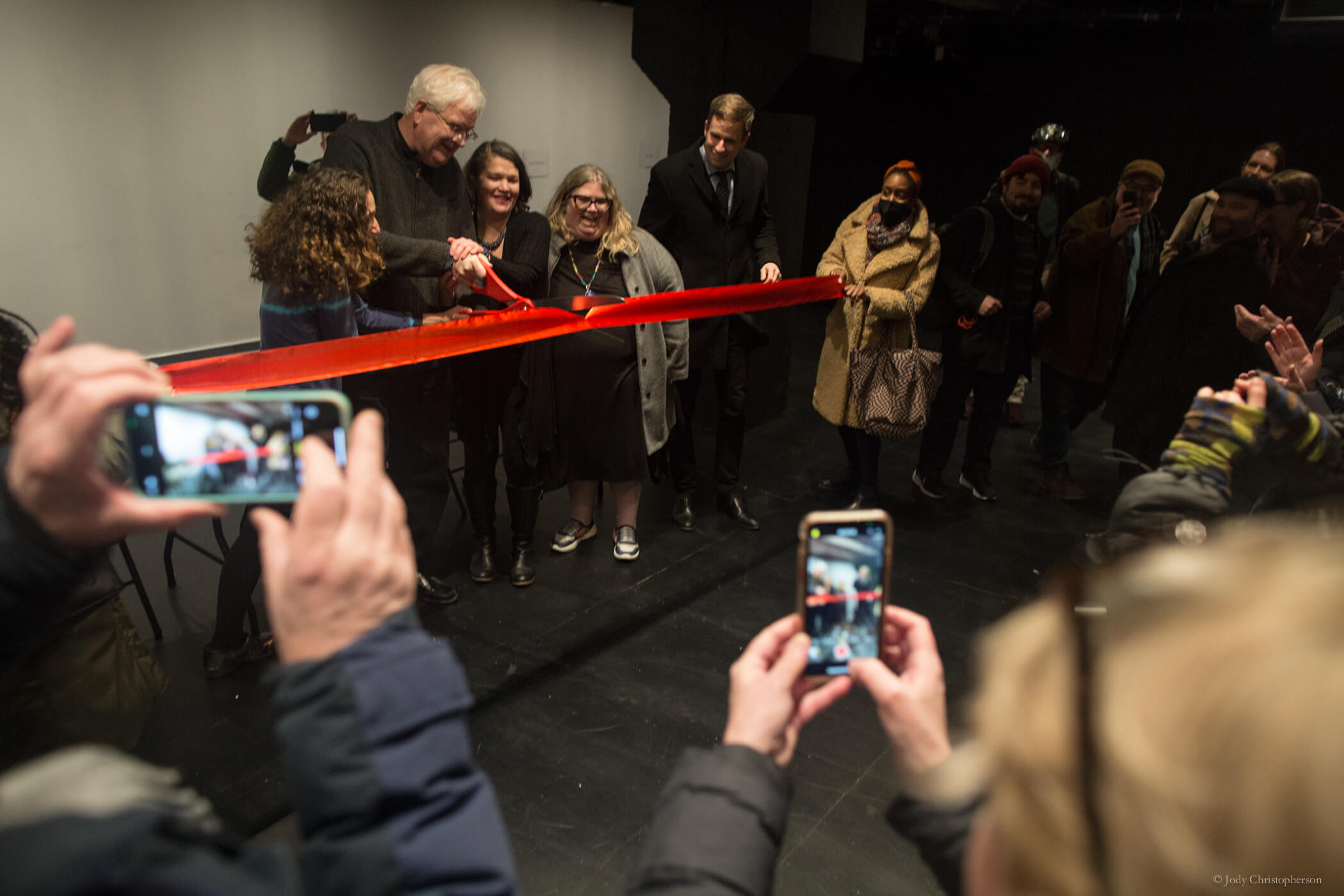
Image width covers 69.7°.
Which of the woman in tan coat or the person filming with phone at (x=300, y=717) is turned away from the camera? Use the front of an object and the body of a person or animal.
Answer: the person filming with phone

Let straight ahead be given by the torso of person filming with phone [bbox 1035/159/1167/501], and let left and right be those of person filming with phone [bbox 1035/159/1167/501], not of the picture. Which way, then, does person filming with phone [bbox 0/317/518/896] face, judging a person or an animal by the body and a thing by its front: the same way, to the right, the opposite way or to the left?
the opposite way

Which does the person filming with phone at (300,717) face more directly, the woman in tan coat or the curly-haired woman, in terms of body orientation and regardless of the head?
the curly-haired woman

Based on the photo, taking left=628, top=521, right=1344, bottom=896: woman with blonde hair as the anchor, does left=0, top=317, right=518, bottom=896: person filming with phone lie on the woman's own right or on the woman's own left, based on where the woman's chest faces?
on the woman's own left

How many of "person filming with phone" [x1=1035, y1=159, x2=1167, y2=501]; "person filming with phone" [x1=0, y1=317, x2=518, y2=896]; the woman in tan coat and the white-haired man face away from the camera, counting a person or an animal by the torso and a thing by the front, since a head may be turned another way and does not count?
1

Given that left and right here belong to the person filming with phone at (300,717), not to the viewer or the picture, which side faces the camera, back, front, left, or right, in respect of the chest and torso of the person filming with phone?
back

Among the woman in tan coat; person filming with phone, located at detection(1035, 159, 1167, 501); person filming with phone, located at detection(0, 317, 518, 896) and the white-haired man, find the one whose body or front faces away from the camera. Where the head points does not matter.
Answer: person filming with phone, located at detection(0, 317, 518, 896)

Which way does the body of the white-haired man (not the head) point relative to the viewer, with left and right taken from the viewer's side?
facing the viewer and to the right of the viewer

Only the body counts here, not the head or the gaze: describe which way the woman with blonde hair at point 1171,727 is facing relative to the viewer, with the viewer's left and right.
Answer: facing away from the viewer and to the left of the viewer

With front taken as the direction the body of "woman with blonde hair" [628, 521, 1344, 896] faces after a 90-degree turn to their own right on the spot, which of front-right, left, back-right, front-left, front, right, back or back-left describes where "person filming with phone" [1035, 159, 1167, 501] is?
front-left

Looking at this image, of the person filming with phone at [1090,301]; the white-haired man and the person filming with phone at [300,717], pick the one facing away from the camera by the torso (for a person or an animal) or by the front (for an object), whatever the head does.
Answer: the person filming with phone at [300,717]

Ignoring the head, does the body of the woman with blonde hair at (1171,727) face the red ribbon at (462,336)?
yes
